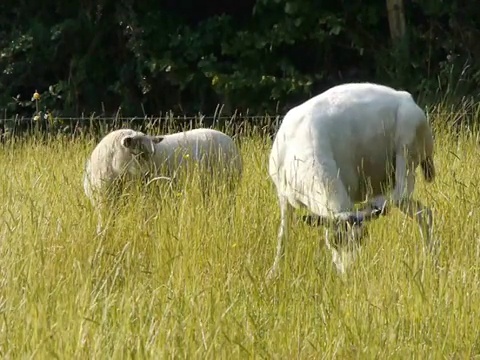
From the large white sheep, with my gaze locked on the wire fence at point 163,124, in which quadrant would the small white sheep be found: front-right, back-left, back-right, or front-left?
front-left

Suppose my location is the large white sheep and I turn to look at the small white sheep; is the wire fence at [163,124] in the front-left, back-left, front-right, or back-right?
front-right

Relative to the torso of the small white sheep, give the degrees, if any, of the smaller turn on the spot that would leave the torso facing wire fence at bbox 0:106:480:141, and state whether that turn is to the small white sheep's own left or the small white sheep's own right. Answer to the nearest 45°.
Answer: approximately 135° to the small white sheep's own right

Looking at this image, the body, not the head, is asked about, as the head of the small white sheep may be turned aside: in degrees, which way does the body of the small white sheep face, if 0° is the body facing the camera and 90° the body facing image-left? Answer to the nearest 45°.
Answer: approximately 45°

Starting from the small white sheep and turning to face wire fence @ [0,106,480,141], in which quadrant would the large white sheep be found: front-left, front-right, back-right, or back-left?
back-right

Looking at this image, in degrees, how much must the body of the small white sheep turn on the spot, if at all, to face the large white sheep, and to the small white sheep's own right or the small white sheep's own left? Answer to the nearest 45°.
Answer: approximately 90° to the small white sheep's own left

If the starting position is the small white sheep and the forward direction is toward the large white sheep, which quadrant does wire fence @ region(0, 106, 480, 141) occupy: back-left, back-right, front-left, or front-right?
back-left
